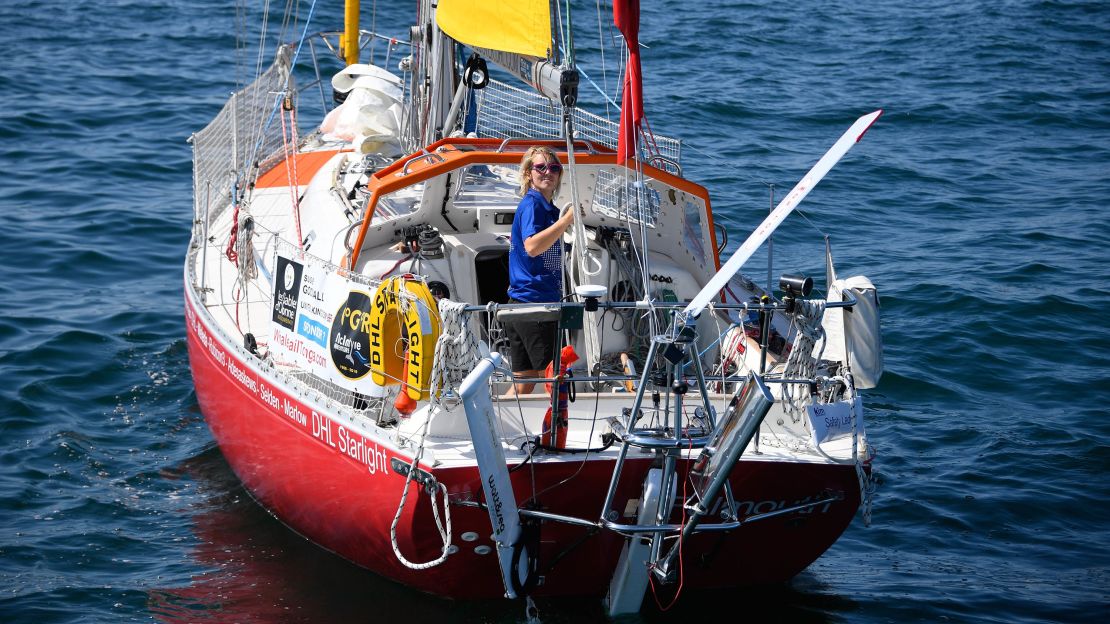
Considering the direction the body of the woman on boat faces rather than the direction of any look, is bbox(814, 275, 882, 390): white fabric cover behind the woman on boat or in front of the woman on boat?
in front

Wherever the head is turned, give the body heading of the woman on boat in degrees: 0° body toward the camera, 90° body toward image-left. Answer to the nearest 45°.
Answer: approximately 270°
